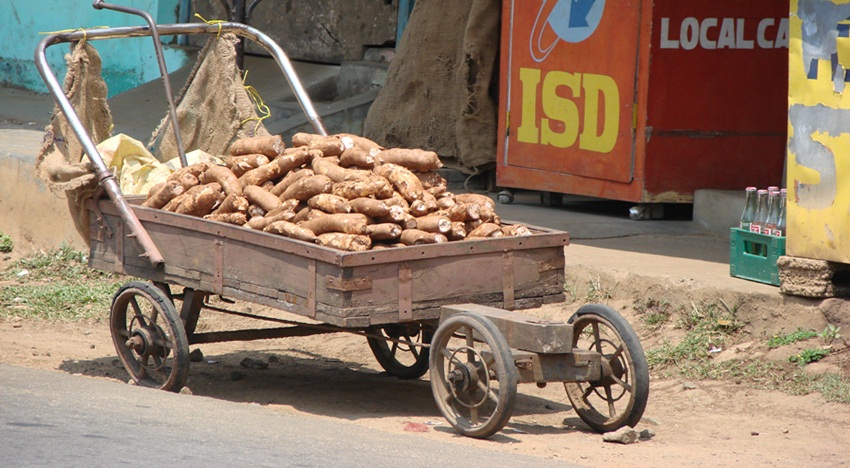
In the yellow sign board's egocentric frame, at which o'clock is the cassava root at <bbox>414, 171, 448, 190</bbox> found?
The cassava root is roughly at 2 o'clock from the yellow sign board.

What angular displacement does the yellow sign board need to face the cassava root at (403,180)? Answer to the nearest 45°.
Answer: approximately 45° to its right

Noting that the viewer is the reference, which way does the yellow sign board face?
facing the viewer

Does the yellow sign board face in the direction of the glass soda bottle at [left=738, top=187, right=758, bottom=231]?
no

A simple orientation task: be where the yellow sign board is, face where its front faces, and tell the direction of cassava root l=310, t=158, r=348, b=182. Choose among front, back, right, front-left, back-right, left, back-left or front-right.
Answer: front-right

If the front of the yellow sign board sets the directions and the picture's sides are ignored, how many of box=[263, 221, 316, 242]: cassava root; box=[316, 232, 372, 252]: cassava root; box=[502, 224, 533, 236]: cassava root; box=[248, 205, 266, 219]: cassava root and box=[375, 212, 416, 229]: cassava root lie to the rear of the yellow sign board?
0

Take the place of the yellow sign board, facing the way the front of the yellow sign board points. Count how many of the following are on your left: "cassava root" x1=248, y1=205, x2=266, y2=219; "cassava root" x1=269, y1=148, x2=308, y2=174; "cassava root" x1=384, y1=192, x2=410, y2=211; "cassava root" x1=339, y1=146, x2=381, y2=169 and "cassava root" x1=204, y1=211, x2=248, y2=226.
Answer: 0

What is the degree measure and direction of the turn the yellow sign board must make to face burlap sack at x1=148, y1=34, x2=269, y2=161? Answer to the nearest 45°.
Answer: approximately 90° to its right

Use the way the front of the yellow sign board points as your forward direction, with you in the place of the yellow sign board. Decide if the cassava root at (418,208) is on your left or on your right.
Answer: on your right

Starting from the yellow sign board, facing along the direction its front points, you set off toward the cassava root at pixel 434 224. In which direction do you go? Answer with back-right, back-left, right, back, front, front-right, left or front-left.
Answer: front-right

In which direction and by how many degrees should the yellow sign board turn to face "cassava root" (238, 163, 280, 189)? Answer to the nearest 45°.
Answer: approximately 45° to its right

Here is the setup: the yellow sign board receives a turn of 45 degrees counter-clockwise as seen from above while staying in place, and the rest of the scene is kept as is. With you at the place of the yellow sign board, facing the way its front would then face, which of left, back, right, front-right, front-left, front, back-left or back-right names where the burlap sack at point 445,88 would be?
back

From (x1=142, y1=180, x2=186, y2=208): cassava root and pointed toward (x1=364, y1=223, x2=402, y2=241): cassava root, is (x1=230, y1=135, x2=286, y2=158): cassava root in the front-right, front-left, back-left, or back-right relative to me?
front-left

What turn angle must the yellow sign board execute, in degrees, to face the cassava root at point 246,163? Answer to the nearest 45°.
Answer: approximately 45° to its right

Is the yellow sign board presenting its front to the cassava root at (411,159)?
no

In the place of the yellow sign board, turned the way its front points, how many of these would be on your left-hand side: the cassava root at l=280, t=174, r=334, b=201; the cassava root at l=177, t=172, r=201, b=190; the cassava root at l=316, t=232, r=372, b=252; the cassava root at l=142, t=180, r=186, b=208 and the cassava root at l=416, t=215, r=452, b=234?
0

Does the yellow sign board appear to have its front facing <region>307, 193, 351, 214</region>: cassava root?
no

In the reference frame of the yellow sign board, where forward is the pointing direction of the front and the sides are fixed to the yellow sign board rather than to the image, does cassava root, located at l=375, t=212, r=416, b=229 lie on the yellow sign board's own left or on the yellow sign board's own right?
on the yellow sign board's own right

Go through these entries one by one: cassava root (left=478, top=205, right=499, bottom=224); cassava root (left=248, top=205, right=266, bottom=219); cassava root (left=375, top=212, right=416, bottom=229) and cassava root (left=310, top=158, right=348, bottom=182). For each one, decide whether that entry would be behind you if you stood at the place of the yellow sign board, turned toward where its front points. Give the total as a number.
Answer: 0

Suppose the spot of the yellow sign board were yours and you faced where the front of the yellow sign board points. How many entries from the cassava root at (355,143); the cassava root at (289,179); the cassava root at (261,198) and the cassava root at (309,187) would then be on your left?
0
